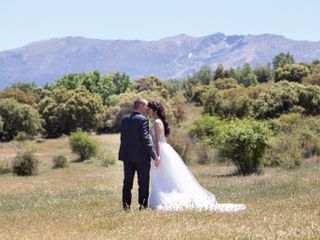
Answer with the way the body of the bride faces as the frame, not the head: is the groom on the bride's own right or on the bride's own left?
on the bride's own left

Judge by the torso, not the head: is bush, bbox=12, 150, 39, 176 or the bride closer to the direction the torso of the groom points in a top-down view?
the bride

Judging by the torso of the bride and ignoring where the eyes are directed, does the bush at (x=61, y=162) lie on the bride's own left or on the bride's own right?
on the bride's own right

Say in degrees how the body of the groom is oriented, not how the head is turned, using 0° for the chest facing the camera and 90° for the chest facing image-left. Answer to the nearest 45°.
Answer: approximately 225°

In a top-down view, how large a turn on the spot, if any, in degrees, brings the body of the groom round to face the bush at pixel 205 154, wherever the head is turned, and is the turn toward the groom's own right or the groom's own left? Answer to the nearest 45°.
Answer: approximately 45° to the groom's own left

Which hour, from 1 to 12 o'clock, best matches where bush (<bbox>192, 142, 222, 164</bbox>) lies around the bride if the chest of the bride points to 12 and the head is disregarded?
The bush is roughly at 3 o'clock from the bride.

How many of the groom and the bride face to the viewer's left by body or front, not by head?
1

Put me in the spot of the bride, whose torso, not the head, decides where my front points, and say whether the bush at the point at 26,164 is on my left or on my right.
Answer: on my right

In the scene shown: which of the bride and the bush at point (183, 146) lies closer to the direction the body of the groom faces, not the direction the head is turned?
the bride

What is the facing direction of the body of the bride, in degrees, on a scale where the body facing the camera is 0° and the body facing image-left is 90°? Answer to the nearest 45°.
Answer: approximately 90°
